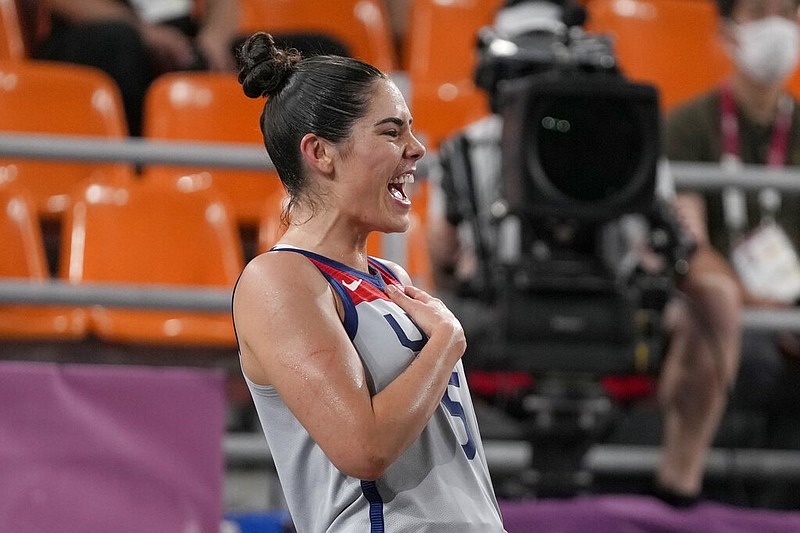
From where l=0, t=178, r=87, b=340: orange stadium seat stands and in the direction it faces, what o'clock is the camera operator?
The camera operator is roughly at 10 o'clock from the orange stadium seat.

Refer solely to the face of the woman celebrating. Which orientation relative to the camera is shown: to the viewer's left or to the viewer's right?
to the viewer's right

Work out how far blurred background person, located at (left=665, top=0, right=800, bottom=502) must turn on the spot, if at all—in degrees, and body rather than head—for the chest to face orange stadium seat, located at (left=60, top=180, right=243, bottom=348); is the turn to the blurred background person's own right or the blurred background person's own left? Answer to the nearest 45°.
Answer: approximately 45° to the blurred background person's own right

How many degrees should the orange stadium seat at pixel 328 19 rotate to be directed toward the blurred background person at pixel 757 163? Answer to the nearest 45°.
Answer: approximately 45° to its left

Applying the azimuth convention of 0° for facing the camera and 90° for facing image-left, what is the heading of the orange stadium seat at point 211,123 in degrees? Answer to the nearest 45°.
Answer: approximately 0°

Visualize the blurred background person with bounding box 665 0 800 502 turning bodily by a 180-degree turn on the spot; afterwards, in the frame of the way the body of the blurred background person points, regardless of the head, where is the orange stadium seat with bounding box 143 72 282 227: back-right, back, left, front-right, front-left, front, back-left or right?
left

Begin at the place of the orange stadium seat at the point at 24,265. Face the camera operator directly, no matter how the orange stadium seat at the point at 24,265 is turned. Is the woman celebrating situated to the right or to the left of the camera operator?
right

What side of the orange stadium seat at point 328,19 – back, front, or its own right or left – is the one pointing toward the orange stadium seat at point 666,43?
left

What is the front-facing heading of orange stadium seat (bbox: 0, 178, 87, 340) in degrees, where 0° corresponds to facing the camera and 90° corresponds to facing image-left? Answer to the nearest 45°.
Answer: approximately 0°
